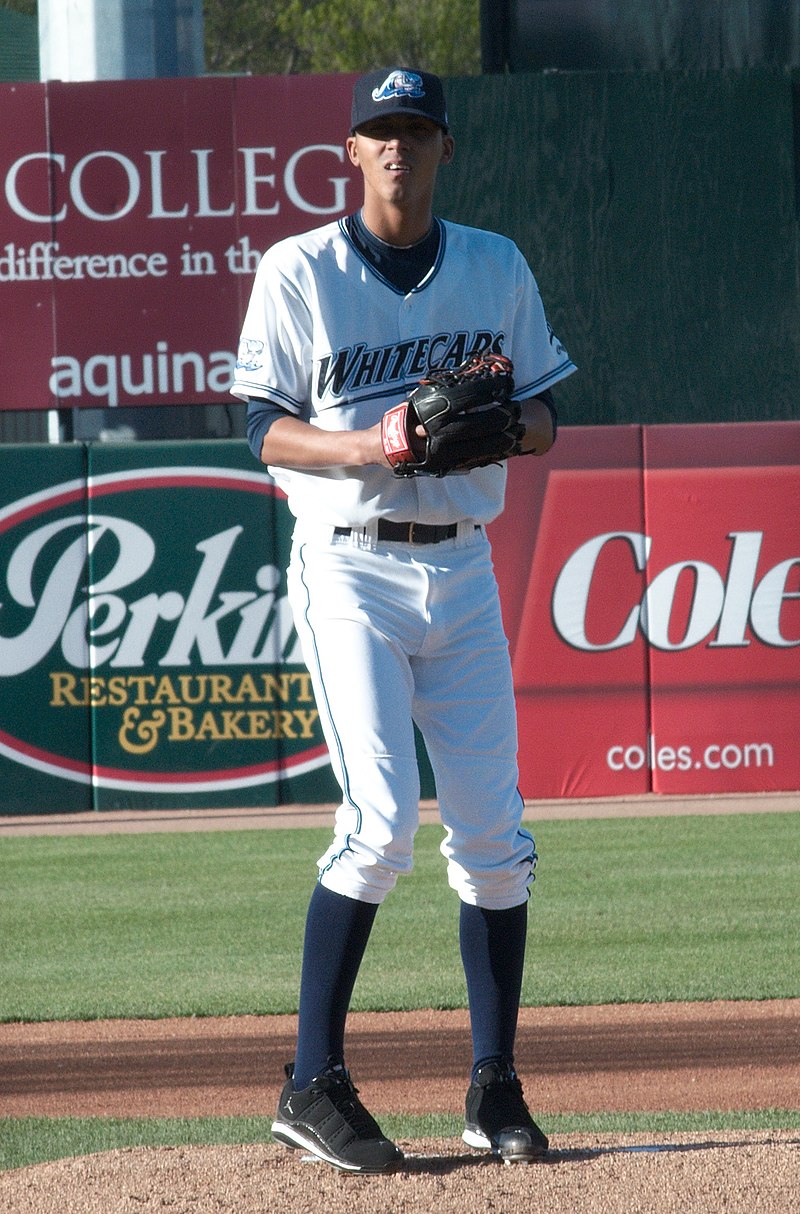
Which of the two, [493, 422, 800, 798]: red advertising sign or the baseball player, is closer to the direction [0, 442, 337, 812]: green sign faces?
the baseball player

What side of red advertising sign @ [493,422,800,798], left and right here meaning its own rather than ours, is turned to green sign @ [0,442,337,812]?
right

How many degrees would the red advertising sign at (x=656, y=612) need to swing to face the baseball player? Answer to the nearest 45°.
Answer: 0° — it already faces them

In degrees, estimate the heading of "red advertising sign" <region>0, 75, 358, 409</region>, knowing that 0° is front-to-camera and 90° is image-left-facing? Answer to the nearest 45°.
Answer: approximately 0°

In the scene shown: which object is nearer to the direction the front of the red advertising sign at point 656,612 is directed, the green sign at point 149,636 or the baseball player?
the baseball player

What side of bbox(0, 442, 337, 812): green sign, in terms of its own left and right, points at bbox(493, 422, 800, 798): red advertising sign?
left

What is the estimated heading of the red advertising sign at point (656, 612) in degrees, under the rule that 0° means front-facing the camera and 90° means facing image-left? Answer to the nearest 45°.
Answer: approximately 0°

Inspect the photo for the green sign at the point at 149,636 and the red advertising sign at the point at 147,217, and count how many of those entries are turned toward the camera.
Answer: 2
